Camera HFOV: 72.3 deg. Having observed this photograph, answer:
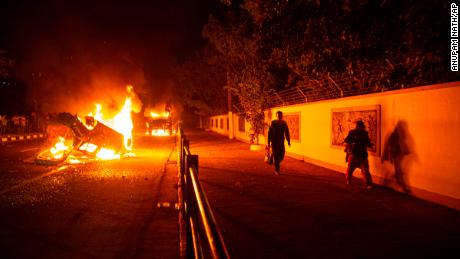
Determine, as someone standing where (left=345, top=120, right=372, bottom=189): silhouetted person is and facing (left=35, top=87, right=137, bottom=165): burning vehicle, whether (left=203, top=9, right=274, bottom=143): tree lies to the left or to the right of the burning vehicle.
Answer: right

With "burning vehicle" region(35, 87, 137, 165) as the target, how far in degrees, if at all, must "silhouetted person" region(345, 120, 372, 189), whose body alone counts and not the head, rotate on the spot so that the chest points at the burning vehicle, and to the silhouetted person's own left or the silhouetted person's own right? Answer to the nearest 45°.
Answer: approximately 90° to the silhouetted person's own right

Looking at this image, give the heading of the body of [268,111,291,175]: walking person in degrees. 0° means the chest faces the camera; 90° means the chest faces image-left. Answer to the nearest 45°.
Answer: approximately 0°

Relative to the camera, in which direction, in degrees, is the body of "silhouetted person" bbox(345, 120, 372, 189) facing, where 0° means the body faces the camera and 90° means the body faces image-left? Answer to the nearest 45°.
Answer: approximately 0°

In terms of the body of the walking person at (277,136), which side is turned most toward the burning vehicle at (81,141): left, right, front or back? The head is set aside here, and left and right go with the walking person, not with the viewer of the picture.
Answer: right

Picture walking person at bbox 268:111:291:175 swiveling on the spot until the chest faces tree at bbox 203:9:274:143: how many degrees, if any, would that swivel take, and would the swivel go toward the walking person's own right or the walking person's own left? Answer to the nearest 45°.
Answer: approximately 180°

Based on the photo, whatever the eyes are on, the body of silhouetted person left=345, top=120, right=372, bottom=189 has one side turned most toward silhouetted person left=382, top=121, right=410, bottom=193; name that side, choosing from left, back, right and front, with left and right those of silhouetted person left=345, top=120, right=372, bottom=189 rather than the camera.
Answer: left

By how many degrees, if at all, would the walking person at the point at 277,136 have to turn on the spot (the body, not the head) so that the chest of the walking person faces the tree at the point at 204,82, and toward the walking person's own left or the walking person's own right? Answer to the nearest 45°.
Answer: approximately 180°
